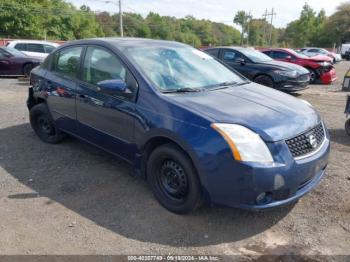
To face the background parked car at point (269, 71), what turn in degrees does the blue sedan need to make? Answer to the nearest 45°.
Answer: approximately 135° to its left

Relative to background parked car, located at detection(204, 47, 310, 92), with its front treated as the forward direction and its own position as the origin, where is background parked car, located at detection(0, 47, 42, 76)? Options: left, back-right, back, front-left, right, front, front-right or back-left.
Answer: back-right

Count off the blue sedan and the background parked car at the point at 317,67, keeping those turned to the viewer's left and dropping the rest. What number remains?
0

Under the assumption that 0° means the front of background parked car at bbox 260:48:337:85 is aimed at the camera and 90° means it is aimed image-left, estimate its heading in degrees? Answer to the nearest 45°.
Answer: approximately 315°

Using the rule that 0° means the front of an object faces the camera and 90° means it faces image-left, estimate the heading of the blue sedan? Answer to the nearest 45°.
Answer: approximately 315°
